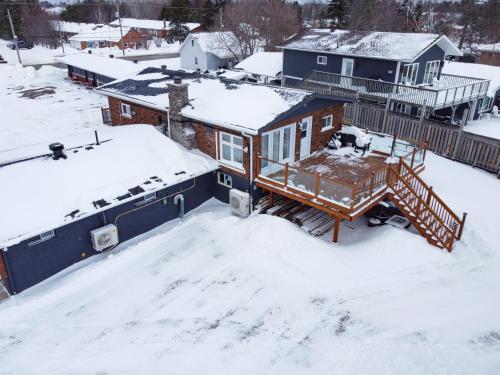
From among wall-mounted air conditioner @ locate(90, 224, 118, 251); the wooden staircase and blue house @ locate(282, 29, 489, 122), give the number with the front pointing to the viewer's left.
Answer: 0

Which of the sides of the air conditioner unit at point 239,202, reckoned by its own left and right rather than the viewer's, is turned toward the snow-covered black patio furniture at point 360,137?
back

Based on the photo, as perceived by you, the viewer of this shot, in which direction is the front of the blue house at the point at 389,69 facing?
facing the viewer and to the right of the viewer

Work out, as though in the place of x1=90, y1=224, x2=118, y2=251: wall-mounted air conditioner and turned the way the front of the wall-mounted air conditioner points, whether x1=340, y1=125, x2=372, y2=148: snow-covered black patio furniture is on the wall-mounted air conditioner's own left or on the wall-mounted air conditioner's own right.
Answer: on the wall-mounted air conditioner's own left

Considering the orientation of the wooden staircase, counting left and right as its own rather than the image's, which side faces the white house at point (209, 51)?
back

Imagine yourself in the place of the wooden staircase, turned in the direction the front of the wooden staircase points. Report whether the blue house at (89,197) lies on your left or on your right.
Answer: on your right

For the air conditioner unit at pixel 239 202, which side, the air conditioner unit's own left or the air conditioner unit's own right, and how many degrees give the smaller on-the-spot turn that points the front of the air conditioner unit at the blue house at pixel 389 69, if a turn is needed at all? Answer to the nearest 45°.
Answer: approximately 180°

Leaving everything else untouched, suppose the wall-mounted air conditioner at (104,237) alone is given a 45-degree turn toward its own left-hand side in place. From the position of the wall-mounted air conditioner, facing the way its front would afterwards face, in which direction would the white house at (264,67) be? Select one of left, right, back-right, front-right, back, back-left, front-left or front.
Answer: front-left

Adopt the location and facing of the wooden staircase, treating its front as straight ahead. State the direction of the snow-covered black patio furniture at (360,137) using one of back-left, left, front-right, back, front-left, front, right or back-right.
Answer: back

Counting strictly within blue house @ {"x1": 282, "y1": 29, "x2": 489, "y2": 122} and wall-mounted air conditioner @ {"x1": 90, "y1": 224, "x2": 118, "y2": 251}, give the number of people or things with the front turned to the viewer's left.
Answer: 0

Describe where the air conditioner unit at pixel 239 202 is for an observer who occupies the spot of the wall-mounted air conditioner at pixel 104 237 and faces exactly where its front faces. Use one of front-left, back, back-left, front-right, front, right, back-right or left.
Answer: front-left

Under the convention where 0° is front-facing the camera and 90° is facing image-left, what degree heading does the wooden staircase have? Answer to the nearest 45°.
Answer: approximately 315°

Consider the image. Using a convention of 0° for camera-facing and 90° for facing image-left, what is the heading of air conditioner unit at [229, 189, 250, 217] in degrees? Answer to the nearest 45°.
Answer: approximately 45°
